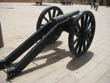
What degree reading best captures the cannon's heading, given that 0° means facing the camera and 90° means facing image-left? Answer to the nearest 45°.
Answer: approximately 225°
